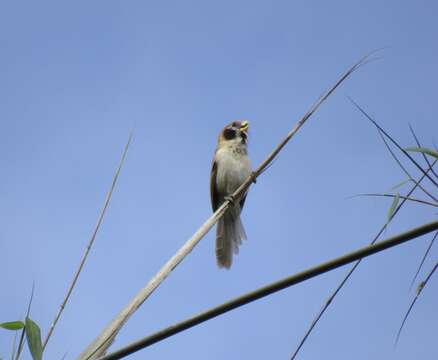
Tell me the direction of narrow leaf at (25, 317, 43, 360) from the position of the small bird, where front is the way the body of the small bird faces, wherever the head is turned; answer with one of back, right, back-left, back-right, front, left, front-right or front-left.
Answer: front-right

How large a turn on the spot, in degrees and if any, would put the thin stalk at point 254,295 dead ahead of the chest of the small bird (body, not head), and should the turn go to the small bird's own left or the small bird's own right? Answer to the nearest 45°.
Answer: approximately 45° to the small bird's own right

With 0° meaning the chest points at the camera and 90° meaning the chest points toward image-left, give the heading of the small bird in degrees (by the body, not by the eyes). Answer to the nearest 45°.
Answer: approximately 315°
